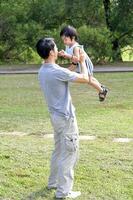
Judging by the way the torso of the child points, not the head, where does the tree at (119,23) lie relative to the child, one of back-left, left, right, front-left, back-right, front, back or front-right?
right

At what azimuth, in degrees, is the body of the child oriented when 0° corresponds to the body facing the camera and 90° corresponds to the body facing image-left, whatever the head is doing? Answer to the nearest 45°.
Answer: approximately 90°
